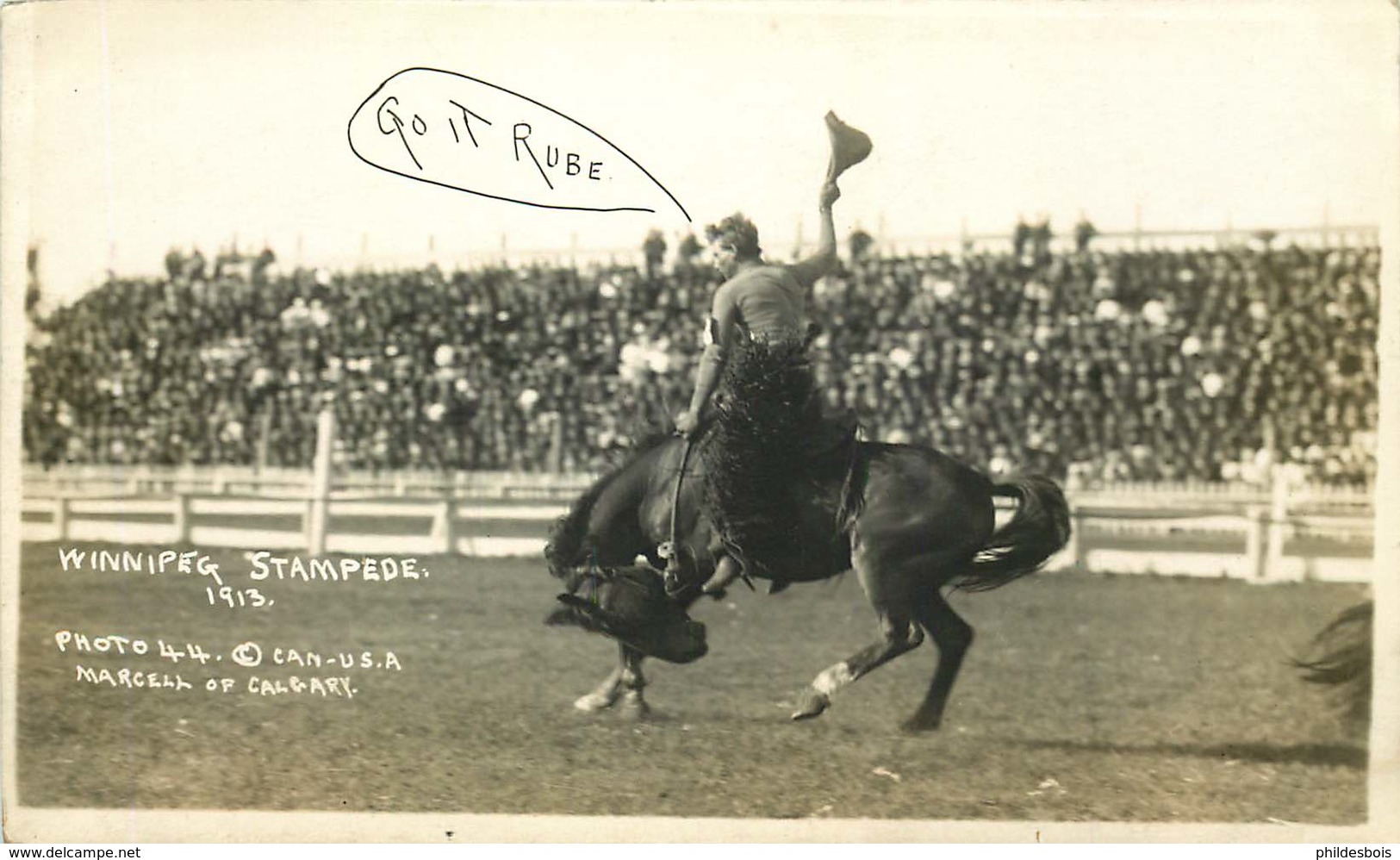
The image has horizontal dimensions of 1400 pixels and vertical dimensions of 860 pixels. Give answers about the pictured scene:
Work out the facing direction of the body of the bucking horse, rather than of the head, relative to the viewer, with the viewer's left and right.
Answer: facing to the left of the viewer

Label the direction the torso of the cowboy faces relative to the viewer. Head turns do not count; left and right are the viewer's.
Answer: facing away from the viewer and to the left of the viewer

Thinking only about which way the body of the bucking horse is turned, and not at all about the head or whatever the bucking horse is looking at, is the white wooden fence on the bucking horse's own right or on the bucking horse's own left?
on the bucking horse's own right

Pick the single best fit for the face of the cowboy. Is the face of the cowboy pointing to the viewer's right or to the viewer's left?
to the viewer's left
